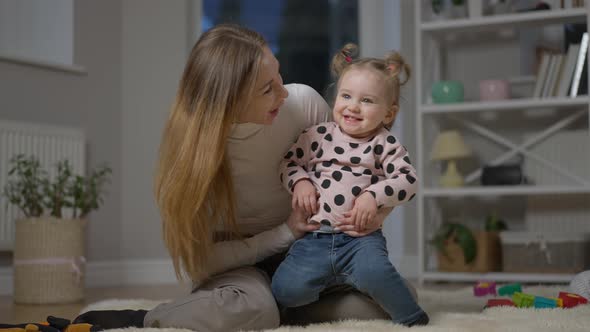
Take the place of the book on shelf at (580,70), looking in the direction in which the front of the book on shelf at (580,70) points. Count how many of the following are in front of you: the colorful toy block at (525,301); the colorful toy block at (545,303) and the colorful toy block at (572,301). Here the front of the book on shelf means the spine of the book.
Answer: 3

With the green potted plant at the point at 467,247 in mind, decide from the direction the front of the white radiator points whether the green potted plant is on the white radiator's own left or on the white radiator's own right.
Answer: on the white radiator's own left

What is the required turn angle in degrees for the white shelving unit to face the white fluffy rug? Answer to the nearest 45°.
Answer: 0° — it already faces it

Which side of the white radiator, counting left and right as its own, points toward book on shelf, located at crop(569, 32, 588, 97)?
left

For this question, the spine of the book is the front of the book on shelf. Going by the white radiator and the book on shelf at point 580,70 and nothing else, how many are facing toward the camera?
2

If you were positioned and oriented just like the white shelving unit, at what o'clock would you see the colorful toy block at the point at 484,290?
The colorful toy block is roughly at 12 o'clock from the white shelving unit.

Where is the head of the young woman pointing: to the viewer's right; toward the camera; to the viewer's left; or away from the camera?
to the viewer's right

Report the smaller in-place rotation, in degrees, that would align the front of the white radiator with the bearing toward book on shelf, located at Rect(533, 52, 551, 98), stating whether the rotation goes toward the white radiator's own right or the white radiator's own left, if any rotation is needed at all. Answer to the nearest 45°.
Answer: approximately 90° to the white radiator's own left
